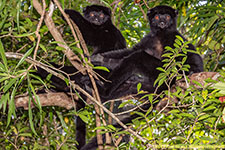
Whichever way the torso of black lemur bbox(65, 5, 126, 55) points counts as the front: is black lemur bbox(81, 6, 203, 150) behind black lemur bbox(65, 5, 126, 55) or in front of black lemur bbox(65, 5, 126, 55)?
in front

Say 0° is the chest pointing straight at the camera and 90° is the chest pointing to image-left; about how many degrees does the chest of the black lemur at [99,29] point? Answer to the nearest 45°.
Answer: approximately 0°
